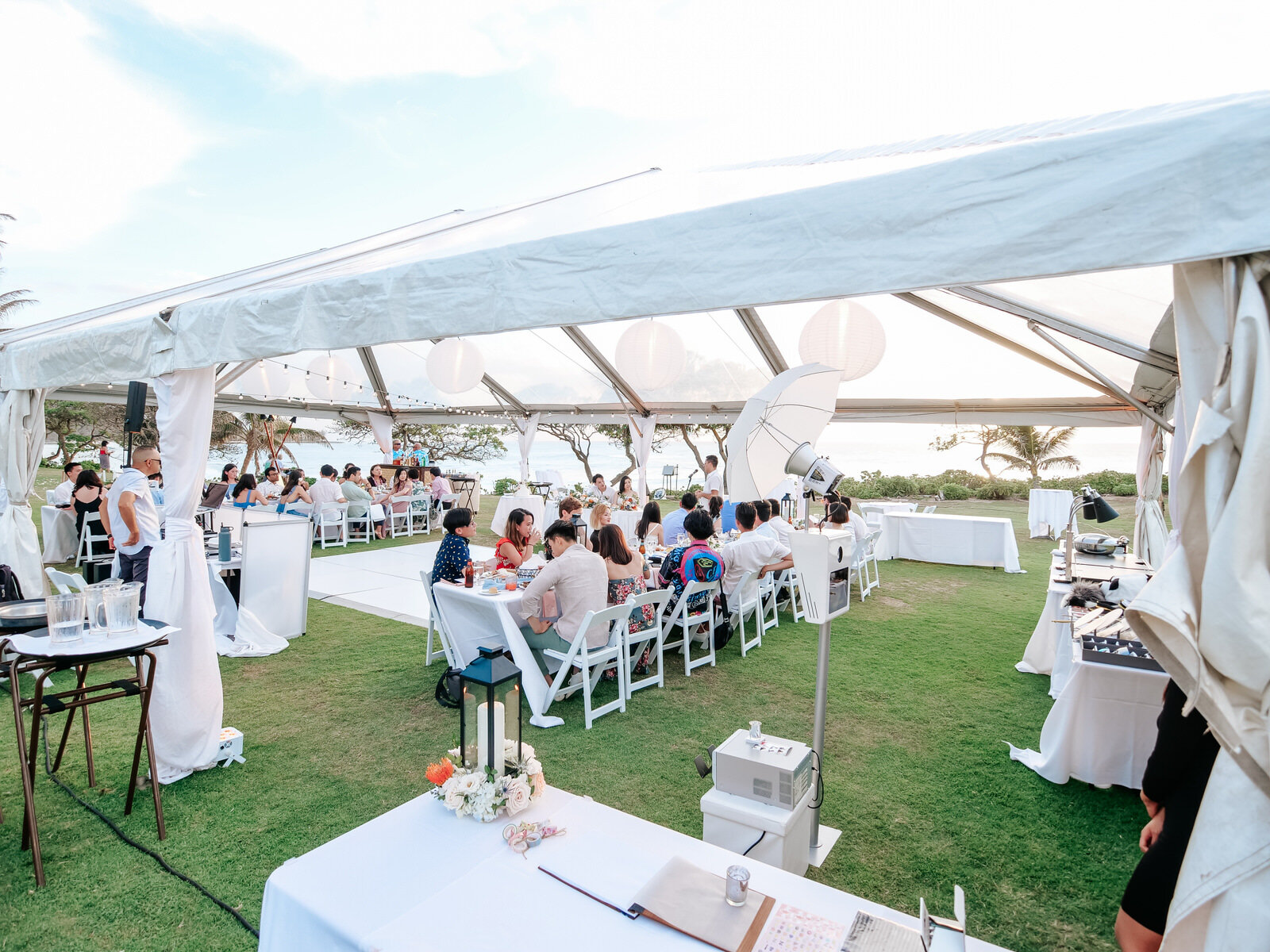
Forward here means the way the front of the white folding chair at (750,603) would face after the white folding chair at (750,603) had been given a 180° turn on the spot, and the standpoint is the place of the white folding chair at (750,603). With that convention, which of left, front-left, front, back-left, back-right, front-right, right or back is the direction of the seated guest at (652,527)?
back

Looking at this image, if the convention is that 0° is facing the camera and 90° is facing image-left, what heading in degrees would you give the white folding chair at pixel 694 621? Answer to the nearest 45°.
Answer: approximately 135°

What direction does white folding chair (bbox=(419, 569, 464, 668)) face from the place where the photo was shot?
facing to the right of the viewer

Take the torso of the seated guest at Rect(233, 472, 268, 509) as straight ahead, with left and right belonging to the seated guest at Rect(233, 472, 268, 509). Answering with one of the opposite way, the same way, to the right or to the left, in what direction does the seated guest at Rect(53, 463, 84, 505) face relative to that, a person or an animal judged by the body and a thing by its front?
to the right

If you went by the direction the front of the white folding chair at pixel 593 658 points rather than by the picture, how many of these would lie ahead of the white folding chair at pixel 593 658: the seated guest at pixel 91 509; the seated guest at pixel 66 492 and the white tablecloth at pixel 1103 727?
2

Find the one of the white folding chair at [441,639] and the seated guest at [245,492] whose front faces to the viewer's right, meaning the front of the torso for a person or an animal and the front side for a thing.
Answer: the white folding chair

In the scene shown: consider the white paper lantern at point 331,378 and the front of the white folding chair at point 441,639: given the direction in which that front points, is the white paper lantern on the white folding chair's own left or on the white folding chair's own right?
on the white folding chair's own left

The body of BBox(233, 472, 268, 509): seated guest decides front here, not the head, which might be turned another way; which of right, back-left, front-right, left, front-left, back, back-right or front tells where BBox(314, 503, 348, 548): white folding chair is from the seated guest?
right

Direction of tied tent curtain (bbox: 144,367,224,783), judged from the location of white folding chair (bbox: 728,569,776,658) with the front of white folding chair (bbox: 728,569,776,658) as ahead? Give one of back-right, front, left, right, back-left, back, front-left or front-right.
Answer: left

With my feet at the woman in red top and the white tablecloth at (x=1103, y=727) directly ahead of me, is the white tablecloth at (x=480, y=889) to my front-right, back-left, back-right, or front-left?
front-right
